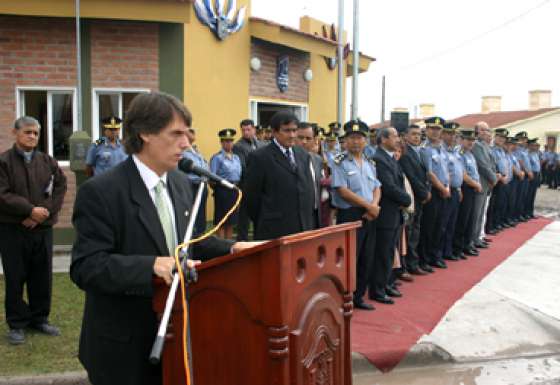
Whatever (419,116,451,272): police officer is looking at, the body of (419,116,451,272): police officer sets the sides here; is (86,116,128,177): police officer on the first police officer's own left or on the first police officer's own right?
on the first police officer's own right

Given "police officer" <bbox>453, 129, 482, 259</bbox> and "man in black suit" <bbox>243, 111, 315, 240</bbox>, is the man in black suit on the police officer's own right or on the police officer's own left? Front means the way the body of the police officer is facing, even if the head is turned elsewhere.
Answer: on the police officer's own right

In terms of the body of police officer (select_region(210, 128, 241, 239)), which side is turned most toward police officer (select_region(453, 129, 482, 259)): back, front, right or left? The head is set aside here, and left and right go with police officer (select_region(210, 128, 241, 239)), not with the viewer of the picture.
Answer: left

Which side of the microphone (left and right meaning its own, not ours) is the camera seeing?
left

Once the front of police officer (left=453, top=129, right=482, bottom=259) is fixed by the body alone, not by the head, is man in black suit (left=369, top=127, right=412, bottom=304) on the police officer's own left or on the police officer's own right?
on the police officer's own right

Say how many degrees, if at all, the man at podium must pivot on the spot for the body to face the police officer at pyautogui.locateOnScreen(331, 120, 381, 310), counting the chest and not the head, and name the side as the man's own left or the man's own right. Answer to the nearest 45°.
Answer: approximately 90° to the man's own left

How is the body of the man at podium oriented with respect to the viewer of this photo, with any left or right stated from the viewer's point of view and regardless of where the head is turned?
facing the viewer and to the right of the viewer

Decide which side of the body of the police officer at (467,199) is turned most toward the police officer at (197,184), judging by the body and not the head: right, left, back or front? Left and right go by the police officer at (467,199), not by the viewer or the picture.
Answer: right

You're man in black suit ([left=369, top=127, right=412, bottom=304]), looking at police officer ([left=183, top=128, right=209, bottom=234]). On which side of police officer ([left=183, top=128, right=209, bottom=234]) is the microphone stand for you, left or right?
left

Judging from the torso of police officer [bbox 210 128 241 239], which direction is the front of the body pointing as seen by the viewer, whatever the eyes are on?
toward the camera

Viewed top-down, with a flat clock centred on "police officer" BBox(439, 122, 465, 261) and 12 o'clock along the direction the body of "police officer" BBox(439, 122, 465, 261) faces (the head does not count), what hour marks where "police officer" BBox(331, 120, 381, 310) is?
"police officer" BBox(331, 120, 381, 310) is roughly at 2 o'clock from "police officer" BBox(439, 122, 465, 261).

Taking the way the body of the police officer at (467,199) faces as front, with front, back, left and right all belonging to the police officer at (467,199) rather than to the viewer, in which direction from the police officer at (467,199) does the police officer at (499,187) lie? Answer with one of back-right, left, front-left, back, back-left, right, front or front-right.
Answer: back-left

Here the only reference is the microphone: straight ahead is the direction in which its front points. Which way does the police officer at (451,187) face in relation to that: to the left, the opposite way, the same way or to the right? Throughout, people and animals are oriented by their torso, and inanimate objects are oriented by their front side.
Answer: to the left

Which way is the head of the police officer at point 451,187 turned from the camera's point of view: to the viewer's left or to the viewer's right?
to the viewer's left
